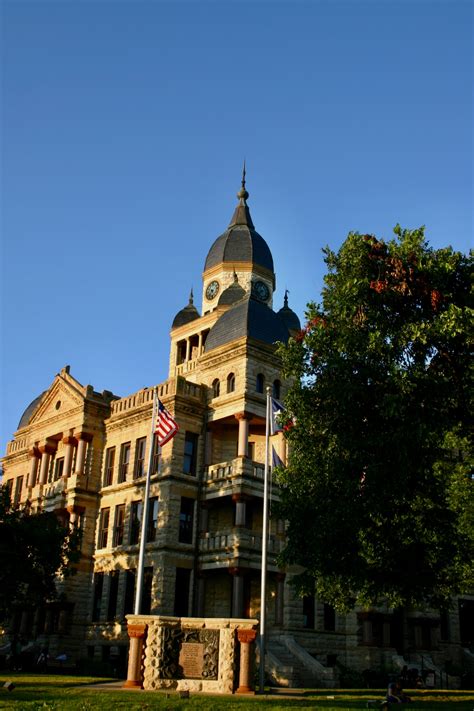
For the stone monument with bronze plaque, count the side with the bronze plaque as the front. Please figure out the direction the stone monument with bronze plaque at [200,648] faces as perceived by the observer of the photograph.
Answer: facing the viewer

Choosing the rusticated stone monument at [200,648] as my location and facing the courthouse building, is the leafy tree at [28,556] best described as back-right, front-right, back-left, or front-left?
front-left

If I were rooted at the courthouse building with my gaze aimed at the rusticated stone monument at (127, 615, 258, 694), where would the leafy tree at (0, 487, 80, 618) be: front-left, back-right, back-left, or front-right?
front-right

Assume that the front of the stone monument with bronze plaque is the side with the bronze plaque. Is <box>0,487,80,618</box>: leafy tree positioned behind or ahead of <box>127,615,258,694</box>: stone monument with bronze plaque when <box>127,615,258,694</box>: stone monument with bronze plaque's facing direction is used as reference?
behind

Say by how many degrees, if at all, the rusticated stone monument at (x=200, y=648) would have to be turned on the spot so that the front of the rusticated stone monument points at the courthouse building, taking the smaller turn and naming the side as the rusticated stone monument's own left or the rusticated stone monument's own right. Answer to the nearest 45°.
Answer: approximately 180°
